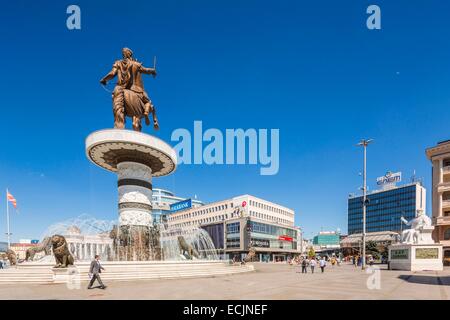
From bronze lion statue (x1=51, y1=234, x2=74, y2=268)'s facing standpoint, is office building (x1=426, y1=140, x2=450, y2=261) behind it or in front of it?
behind

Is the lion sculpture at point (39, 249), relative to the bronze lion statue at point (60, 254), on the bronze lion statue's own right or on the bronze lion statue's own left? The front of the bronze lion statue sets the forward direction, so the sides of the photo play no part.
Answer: on the bronze lion statue's own right

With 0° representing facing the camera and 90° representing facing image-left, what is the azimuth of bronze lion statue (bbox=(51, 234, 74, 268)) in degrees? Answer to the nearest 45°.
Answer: approximately 45°

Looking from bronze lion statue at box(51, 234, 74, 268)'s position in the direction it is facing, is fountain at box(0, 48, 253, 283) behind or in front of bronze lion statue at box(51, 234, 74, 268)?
behind

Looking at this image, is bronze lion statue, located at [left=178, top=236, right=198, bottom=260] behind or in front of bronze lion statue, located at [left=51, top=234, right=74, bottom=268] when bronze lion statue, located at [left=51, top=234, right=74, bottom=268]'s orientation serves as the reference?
behind

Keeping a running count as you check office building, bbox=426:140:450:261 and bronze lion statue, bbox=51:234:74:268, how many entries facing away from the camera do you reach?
0

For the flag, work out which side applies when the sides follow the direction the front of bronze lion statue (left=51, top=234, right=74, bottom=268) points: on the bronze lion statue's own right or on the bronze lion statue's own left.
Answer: on the bronze lion statue's own right

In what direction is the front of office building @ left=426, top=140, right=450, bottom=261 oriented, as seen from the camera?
facing the viewer and to the left of the viewer
